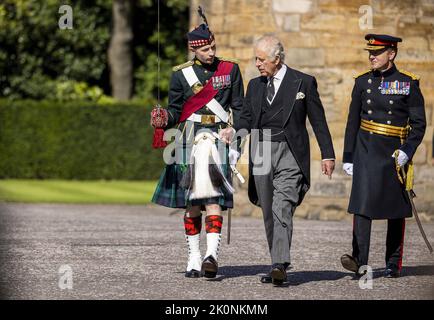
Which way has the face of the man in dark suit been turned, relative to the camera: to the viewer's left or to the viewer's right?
to the viewer's left

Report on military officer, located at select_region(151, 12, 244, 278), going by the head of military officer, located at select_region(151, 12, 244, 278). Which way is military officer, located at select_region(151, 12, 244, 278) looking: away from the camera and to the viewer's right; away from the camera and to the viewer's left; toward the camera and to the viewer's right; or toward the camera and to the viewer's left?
toward the camera and to the viewer's right

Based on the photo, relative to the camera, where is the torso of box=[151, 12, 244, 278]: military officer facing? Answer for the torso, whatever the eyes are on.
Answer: toward the camera

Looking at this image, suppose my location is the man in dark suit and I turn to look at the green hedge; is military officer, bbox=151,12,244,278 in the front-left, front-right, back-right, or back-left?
front-left

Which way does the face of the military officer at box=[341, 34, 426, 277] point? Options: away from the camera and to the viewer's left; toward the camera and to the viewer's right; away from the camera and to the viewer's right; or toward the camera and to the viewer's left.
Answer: toward the camera and to the viewer's left

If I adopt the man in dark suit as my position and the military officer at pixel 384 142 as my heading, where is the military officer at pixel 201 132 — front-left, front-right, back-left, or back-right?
back-left

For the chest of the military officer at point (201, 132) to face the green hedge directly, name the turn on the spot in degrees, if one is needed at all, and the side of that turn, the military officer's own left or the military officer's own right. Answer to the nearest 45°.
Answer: approximately 180°

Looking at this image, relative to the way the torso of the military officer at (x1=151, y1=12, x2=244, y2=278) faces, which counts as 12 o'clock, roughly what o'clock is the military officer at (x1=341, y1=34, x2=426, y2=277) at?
the military officer at (x1=341, y1=34, x2=426, y2=277) is roughly at 9 o'clock from the military officer at (x1=151, y1=12, x2=244, y2=278).
